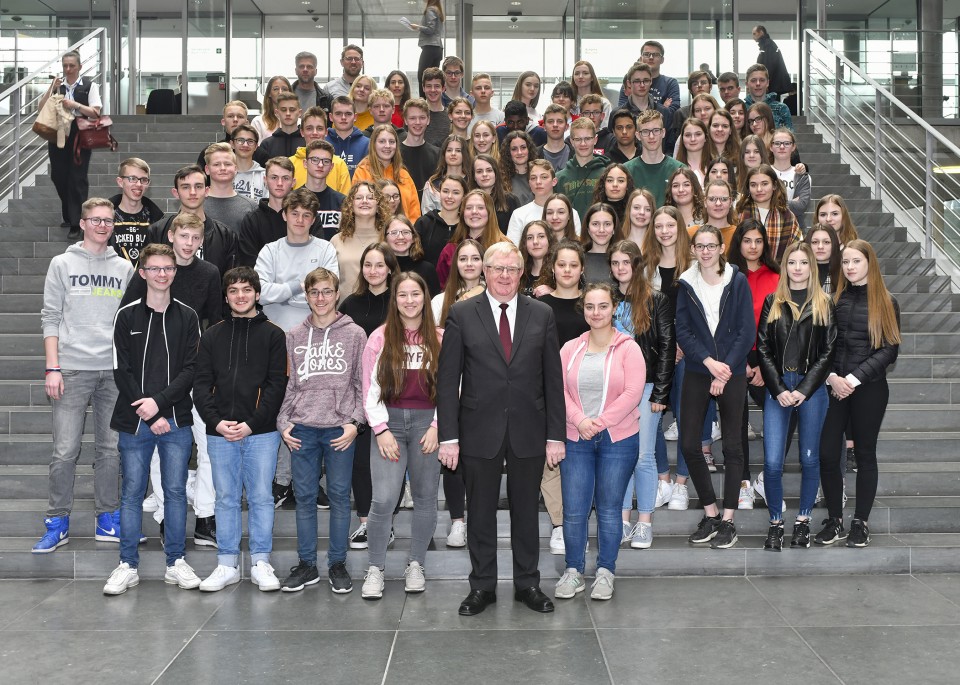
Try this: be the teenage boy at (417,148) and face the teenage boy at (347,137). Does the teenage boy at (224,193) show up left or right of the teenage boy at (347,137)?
left

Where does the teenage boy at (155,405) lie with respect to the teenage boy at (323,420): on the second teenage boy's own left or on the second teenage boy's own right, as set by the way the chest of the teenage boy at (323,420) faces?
on the second teenage boy's own right

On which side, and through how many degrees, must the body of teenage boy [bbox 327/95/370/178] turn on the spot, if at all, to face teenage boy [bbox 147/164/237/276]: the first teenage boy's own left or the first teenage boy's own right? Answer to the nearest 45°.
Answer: approximately 45° to the first teenage boy's own right

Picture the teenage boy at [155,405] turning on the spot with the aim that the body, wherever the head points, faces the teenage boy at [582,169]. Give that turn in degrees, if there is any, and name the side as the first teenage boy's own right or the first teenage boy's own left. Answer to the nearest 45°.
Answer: approximately 90° to the first teenage boy's own left
